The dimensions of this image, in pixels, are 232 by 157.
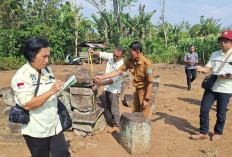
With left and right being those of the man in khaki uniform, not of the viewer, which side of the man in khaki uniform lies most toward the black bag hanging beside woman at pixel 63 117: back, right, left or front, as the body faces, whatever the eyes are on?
front

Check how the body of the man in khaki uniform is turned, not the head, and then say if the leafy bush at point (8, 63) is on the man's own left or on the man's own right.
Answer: on the man's own right

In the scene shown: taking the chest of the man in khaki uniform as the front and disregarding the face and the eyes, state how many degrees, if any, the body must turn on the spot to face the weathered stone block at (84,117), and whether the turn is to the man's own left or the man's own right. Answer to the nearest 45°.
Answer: approximately 45° to the man's own right

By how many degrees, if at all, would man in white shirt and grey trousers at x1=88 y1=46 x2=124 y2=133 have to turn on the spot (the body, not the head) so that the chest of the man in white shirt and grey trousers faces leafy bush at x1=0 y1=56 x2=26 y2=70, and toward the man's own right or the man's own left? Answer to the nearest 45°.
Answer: approximately 90° to the man's own right

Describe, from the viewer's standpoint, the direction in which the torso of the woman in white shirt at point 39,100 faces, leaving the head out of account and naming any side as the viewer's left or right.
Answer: facing the viewer and to the right of the viewer

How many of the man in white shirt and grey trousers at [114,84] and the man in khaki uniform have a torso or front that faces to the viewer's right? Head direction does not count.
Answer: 0

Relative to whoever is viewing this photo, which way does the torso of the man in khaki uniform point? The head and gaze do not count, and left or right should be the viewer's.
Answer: facing the viewer and to the left of the viewer

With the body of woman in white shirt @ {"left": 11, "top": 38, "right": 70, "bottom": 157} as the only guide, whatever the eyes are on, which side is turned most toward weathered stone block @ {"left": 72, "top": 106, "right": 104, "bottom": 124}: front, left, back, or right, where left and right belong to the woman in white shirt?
left

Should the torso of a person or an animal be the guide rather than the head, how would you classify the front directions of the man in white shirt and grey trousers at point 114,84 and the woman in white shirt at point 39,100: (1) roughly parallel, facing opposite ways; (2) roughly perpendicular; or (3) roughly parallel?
roughly perpendicular

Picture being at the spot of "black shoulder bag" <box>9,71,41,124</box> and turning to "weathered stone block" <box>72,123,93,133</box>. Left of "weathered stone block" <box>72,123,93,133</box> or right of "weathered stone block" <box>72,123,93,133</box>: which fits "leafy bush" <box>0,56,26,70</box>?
left

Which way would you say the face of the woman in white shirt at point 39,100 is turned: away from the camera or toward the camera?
toward the camera

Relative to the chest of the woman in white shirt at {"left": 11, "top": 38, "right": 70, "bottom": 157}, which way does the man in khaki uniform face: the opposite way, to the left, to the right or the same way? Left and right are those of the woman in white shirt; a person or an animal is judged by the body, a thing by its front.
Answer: to the right
